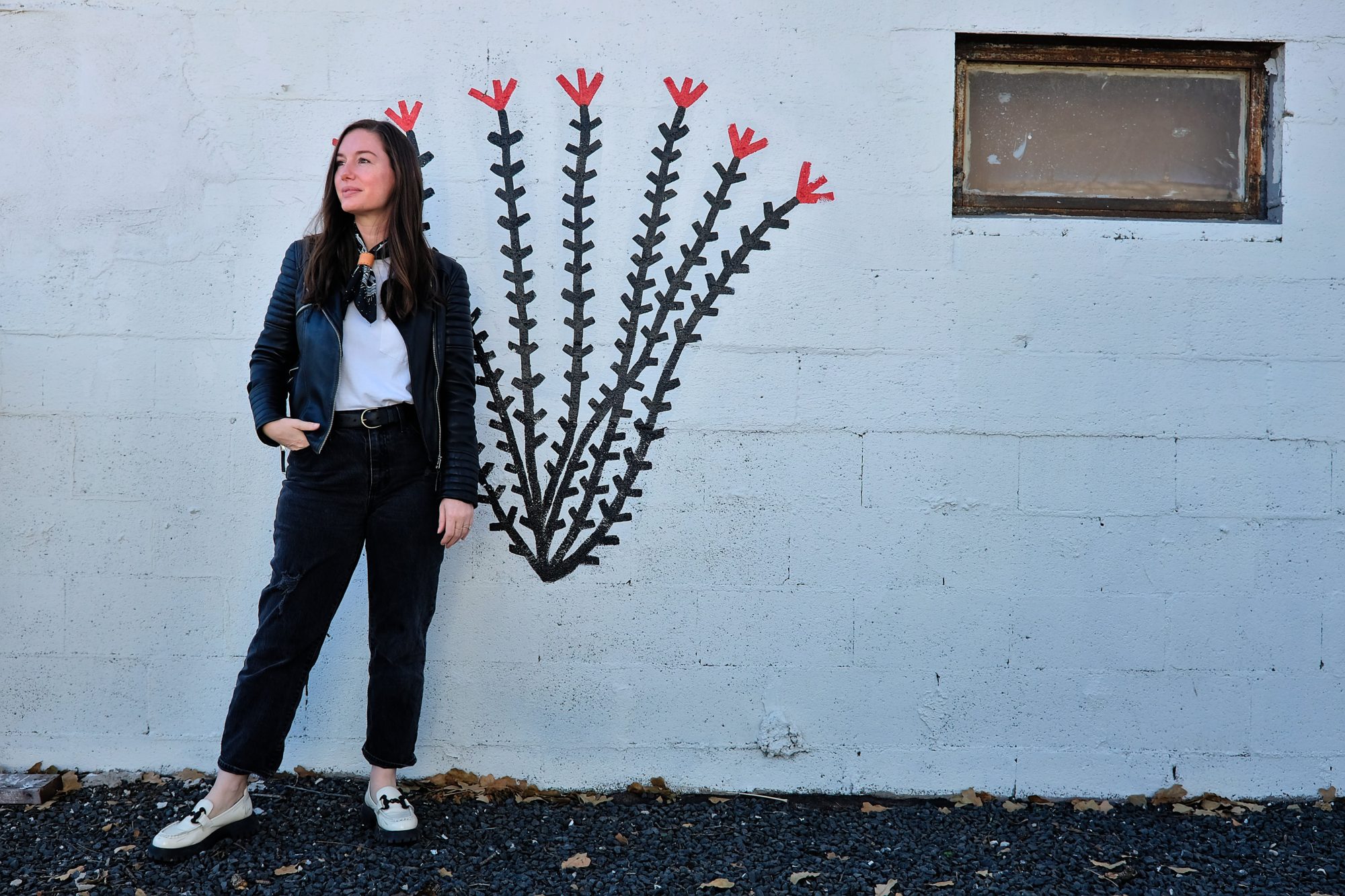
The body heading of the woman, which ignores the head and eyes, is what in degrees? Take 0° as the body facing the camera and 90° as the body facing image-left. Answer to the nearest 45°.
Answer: approximately 0°

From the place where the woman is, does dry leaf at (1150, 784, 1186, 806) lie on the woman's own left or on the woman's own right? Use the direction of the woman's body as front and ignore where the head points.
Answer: on the woman's own left

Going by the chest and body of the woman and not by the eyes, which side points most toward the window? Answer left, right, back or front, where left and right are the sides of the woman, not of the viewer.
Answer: left
